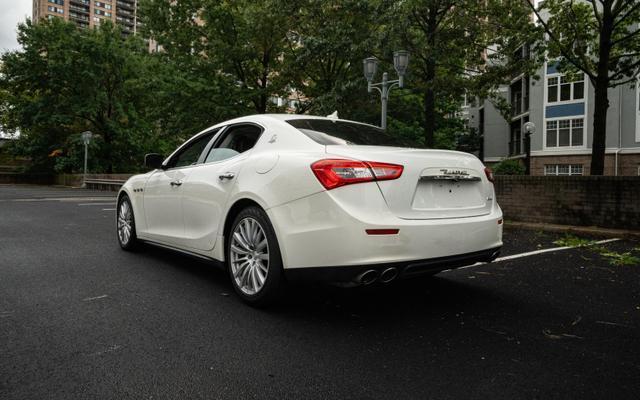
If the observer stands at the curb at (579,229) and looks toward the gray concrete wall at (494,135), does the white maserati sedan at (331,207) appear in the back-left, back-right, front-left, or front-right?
back-left

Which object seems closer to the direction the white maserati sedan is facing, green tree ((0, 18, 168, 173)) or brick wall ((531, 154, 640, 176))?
the green tree

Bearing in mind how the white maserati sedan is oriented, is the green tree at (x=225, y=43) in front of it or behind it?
in front

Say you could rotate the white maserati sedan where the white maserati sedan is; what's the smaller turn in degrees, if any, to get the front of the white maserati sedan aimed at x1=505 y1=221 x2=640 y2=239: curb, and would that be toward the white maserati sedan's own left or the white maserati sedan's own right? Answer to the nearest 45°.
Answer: approximately 90° to the white maserati sedan's own right

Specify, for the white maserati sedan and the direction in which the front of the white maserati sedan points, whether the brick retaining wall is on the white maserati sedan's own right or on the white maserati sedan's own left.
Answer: on the white maserati sedan's own right

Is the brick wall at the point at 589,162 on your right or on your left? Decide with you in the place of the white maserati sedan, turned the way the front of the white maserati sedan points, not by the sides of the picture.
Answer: on your right

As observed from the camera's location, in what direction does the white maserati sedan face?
facing away from the viewer and to the left of the viewer

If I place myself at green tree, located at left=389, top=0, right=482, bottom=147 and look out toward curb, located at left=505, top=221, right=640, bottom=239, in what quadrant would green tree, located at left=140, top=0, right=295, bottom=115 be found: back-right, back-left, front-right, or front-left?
back-right
